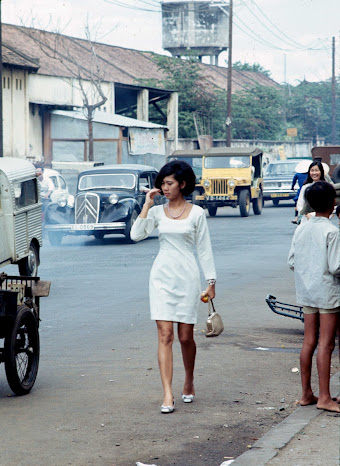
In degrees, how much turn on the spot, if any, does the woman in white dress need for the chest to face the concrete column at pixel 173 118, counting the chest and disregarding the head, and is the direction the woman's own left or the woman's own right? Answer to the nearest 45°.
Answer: approximately 180°

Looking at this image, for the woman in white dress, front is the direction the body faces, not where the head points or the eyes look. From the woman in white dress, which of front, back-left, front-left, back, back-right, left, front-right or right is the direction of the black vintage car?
back

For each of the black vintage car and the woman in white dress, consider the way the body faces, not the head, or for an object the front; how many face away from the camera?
0

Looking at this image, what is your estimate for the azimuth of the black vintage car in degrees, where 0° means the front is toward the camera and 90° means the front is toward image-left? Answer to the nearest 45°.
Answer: approximately 45°

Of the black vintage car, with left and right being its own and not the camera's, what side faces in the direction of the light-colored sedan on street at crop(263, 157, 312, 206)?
back

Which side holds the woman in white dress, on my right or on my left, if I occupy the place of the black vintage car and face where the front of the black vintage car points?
on my left

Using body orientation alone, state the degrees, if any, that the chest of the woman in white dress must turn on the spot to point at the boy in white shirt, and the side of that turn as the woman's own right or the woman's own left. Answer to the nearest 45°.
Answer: approximately 90° to the woman's own left

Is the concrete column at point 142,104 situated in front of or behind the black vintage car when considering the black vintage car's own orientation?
behind

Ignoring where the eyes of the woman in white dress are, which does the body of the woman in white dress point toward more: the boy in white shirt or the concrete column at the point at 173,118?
the boy in white shirt

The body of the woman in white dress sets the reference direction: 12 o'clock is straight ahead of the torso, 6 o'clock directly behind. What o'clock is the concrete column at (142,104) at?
The concrete column is roughly at 6 o'clock from the woman in white dress.

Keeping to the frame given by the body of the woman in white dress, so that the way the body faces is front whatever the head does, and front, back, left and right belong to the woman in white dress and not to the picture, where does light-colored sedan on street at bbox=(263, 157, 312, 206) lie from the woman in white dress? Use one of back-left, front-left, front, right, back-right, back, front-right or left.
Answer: back
